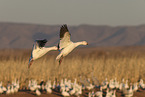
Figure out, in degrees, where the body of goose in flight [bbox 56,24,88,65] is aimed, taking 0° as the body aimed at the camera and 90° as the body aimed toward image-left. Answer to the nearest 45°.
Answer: approximately 270°

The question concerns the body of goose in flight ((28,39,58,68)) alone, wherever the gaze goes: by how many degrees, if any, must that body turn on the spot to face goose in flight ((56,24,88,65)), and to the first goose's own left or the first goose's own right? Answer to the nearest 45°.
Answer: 0° — it already faces it

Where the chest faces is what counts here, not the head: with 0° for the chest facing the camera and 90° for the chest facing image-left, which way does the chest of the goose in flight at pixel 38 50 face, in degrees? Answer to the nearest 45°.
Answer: approximately 270°

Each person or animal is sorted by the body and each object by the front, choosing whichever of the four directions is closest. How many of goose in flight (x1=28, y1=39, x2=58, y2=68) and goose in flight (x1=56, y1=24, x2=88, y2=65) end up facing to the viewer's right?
2

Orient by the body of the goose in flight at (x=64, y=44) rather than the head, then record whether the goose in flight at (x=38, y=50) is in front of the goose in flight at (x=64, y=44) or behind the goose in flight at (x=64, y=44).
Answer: behind
